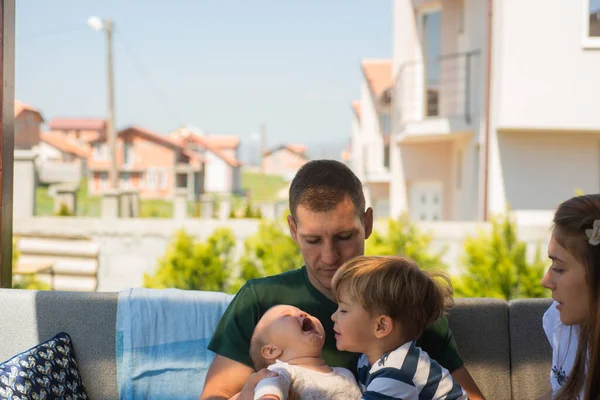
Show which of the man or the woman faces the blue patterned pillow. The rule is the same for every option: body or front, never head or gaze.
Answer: the woman

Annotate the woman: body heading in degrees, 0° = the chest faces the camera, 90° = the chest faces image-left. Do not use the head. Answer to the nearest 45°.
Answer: approximately 90°

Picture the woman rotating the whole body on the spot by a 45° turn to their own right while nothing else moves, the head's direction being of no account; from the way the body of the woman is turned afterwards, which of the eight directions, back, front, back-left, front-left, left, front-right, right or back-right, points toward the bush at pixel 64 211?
front

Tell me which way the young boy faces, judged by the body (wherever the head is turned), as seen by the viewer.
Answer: to the viewer's left

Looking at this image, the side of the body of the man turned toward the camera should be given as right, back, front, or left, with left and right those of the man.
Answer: front

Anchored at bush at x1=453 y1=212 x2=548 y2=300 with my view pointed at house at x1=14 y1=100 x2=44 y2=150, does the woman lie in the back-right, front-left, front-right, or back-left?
back-left

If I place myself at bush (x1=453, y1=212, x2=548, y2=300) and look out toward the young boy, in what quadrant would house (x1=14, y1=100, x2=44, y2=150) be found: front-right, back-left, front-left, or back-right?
back-right

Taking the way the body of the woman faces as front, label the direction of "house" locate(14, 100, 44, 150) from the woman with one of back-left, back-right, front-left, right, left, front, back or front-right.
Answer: front-right

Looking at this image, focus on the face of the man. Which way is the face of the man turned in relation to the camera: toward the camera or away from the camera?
toward the camera

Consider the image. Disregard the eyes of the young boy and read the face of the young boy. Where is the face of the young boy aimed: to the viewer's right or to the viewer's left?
to the viewer's left

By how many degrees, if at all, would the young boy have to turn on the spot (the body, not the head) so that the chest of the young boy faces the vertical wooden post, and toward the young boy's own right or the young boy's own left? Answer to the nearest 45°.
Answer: approximately 45° to the young boy's own right

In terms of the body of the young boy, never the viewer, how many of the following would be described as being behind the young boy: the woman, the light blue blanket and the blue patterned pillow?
1

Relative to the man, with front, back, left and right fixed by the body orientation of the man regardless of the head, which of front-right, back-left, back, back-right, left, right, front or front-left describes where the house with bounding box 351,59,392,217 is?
back

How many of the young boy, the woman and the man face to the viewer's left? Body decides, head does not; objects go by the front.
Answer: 2

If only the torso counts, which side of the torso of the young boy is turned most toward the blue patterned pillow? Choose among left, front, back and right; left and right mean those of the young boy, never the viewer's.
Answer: front

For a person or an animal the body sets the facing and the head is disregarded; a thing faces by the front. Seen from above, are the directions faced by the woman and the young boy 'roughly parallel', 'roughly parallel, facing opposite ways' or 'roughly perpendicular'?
roughly parallel

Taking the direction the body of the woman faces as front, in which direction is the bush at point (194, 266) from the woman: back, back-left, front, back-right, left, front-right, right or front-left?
front-right

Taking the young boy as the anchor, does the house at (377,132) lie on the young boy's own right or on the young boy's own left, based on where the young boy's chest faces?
on the young boy's own right
